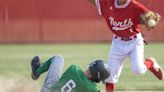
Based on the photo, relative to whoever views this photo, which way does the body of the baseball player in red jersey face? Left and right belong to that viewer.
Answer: facing the viewer
